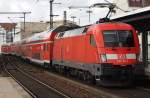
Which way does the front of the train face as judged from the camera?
facing the viewer and to the right of the viewer
